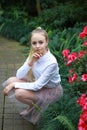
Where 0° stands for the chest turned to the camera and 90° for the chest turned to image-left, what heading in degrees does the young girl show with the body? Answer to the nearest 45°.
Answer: approximately 45°
